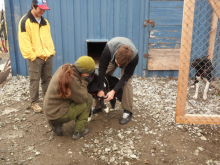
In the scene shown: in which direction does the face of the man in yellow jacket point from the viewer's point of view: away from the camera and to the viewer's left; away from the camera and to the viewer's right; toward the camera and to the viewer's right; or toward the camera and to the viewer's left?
toward the camera and to the viewer's right

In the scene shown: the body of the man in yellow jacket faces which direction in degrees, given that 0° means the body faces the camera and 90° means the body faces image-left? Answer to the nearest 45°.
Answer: approximately 315°

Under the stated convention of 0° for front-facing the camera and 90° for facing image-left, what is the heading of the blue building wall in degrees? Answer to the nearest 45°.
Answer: approximately 0°

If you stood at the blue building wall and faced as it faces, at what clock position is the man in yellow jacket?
The man in yellow jacket is roughly at 1 o'clock from the blue building wall.

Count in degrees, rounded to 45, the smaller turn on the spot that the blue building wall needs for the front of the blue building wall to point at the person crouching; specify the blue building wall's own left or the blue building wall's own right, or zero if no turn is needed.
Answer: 0° — it already faces them
